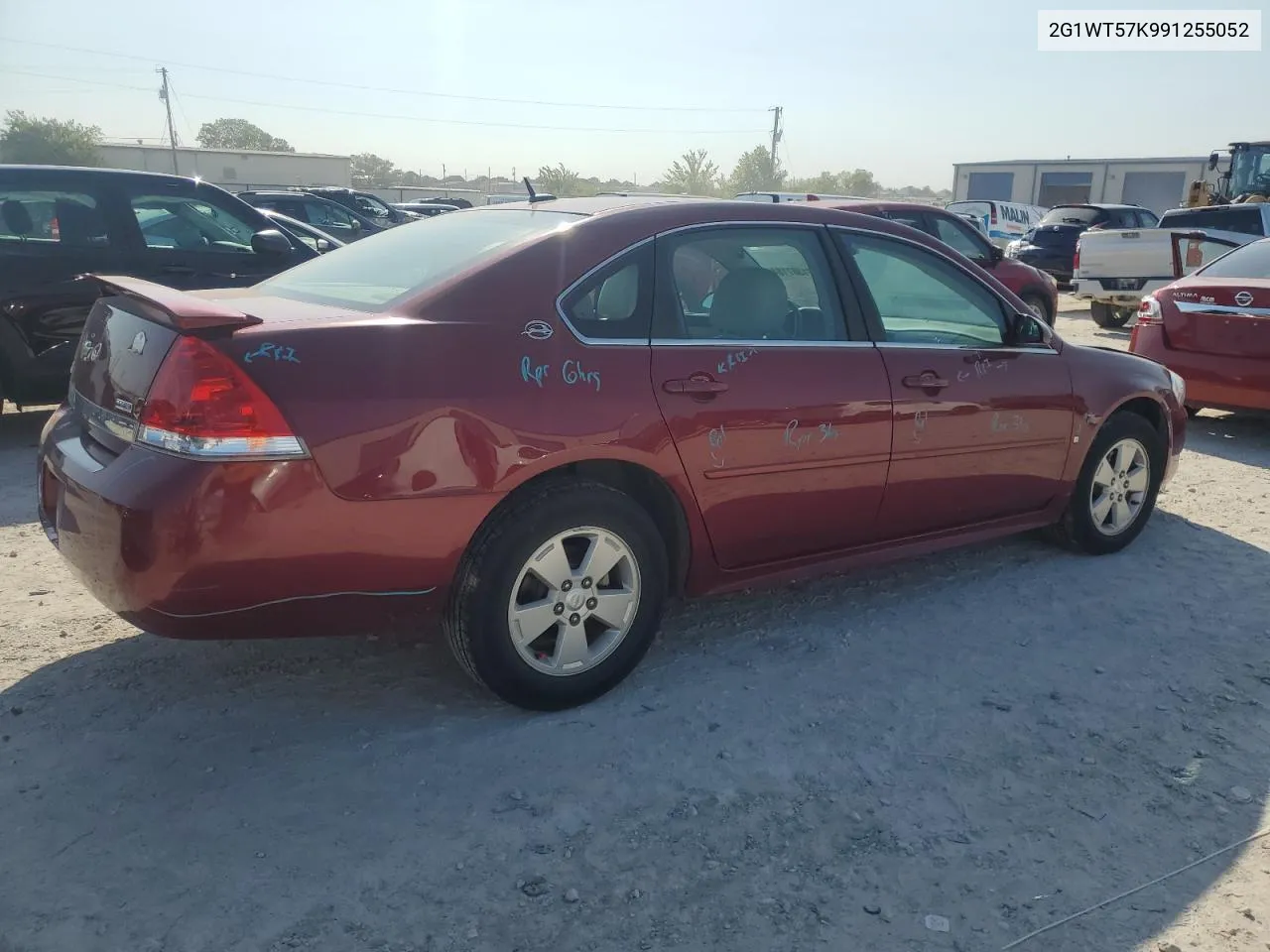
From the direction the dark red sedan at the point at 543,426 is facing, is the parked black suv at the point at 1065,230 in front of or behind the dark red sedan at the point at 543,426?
in front

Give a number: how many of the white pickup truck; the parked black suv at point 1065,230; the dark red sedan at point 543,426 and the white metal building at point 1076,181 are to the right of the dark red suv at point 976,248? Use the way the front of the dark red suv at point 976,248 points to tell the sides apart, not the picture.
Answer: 1

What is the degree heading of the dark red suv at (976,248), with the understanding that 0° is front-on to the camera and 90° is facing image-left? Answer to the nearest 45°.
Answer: approximately 270°

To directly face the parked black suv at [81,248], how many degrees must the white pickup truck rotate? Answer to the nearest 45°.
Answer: approximately 180°

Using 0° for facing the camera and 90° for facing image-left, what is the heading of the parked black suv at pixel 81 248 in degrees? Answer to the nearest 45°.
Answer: approximately 270°

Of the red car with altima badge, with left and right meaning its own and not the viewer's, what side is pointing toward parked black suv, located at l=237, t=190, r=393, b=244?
left

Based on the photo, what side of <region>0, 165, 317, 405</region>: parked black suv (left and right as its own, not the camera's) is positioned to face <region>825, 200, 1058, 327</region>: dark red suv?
front

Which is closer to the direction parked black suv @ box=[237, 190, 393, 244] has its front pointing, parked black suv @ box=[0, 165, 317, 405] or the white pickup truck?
the white pickup truck

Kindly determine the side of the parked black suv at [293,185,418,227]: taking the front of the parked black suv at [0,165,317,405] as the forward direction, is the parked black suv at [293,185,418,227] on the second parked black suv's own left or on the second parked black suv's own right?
on the second parked black suv's own left

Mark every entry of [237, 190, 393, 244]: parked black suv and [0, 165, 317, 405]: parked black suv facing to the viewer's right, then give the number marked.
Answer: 2

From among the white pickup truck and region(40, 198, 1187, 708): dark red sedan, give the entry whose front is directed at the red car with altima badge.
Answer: the dark red sedan

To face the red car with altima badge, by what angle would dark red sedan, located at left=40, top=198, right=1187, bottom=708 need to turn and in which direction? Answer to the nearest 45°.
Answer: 0° — it already faces it

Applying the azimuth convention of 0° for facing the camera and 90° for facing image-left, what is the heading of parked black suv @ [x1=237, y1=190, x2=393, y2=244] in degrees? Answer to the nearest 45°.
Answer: approximately 270°
